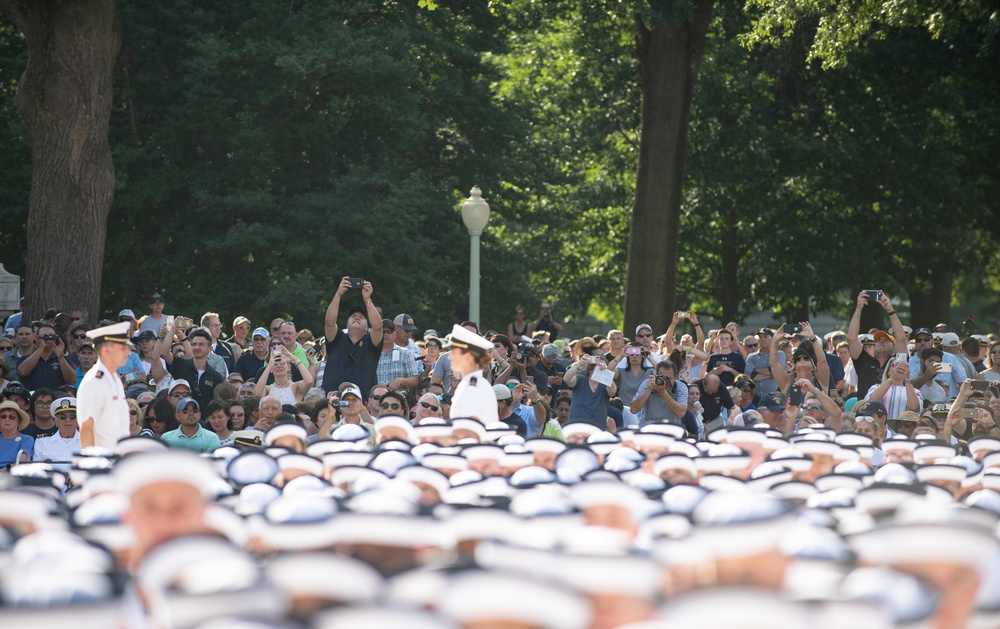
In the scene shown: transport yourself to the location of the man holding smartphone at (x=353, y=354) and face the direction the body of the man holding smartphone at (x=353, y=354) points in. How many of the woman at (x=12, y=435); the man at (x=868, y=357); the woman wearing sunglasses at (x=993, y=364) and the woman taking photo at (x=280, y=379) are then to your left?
2

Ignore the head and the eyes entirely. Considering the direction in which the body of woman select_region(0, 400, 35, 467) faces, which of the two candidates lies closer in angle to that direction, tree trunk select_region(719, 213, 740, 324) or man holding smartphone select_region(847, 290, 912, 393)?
the man holding smartphone

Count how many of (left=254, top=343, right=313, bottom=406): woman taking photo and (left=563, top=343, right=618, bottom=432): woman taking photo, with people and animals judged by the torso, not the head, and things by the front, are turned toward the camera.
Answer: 2

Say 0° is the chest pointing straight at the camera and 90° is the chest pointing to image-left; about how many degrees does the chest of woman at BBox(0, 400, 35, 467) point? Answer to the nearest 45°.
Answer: approximately 0°

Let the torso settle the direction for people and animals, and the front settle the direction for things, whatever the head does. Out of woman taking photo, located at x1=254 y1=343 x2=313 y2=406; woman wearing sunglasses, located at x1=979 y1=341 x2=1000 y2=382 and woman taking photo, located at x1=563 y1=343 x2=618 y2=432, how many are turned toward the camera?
3

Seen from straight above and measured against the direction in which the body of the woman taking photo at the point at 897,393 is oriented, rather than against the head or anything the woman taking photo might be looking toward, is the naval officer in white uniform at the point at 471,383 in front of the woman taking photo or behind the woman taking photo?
in front

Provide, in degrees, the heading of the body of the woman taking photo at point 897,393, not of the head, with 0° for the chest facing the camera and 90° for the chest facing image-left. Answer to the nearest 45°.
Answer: approximately 0°

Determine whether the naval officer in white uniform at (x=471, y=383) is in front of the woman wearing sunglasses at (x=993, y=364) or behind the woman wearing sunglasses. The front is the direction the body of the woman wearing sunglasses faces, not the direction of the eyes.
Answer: in front

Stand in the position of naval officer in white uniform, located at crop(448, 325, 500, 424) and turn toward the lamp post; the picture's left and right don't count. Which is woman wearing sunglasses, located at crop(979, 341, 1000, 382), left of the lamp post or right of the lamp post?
right
